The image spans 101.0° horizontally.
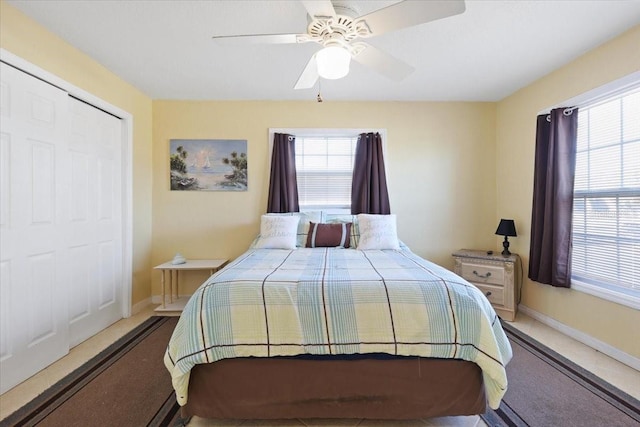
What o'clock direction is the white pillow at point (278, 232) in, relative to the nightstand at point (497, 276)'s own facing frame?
The white pillow is roughly at 2 o'clock from the nightstand.

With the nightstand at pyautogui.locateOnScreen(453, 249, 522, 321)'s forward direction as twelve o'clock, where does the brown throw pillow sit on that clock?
The brown throw pillow is roughly at 2 o'clock from the nightstand.

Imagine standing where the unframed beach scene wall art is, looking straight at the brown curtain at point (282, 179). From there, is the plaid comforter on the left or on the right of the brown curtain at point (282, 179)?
right

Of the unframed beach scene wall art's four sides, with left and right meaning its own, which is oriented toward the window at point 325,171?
left

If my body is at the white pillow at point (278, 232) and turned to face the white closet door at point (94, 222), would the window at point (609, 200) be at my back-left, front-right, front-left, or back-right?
back-left

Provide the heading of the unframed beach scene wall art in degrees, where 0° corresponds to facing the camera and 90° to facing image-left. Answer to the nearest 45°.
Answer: approximately 0°

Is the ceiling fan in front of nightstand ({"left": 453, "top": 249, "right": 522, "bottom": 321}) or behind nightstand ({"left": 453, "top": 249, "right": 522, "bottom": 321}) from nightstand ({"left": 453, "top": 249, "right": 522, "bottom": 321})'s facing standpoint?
in front

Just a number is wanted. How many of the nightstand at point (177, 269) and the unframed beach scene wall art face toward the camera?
2
